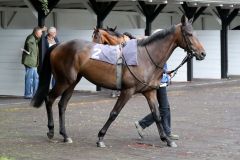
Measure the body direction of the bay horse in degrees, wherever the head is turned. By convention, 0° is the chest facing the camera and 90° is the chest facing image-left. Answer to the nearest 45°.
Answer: approximately 270°
